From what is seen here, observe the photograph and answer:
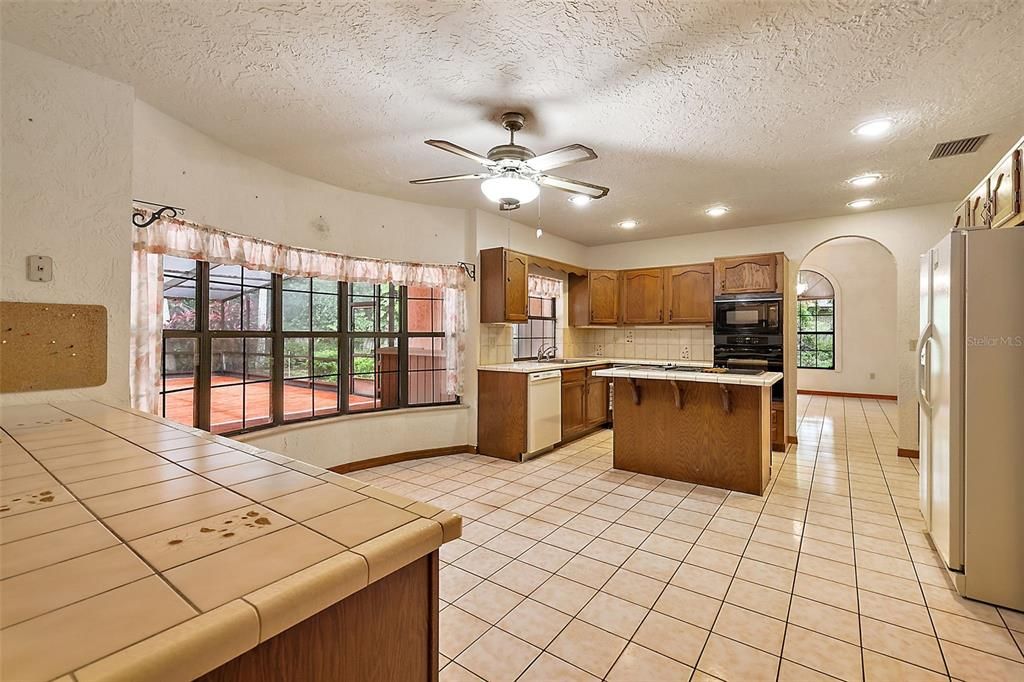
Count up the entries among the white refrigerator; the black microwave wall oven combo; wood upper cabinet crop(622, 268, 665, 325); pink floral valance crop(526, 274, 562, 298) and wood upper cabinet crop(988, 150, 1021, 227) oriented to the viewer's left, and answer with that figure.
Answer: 2

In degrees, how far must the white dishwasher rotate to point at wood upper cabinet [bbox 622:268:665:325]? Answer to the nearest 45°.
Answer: approximately 90° to its left

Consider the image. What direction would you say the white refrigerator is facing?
to the viewer's left

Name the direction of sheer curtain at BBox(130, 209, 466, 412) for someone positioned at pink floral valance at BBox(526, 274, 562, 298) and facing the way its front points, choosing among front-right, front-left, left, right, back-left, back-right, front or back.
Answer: right

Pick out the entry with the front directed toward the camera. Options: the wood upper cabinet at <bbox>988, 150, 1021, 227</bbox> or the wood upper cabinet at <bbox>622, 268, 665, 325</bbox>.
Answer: the wood upper cabinet at <bbox>622, 268, 665, 325</bbox>

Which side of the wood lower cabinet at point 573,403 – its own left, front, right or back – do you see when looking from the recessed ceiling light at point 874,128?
front

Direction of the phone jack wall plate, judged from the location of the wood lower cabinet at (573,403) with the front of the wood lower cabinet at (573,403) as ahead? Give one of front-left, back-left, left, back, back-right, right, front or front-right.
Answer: right

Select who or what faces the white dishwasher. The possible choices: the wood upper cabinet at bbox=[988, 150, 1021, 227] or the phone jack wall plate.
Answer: the wood upper cabinet

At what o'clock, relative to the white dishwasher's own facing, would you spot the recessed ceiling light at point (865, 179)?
The recessed ceiling light is roughly at 11 o'clock from the white dishwasher.

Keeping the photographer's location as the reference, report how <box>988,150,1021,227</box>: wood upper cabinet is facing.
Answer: facing to the left of the viewer

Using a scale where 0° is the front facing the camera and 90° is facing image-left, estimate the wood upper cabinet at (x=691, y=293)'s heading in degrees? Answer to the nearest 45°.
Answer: approximately 0°

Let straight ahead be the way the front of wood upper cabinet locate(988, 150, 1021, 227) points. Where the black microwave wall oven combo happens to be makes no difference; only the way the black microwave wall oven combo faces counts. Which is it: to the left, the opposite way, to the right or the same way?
to the left

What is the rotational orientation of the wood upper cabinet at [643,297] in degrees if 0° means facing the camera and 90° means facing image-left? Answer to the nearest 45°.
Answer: approximately 0°

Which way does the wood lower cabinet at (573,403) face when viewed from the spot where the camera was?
facing the viewer and to the right of the viewer

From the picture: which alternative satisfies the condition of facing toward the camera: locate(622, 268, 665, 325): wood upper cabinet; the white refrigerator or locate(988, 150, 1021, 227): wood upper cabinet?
locate(622, 268, 665, 325): wood upper cabinet

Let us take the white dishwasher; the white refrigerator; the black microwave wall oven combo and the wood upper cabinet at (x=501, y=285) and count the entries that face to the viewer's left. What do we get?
1

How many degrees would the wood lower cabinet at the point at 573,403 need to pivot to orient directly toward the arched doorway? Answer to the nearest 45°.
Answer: approximately 90° to its left
